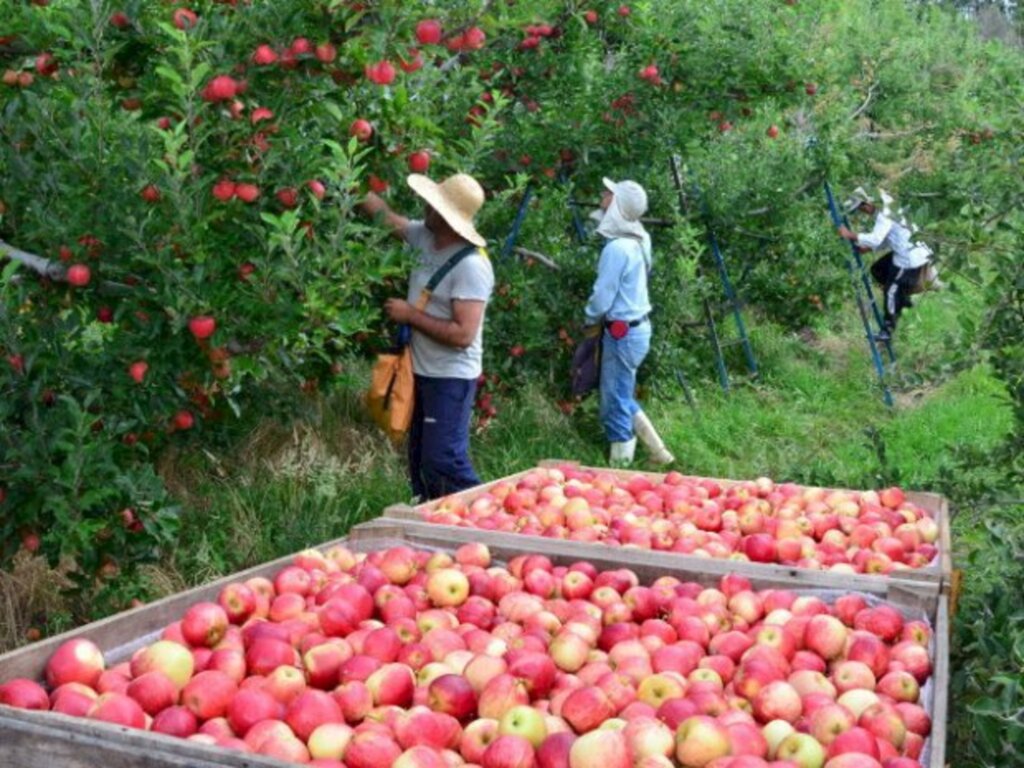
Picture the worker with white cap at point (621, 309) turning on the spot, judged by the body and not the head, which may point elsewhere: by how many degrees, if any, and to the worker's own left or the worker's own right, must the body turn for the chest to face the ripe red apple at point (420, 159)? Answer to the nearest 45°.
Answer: approximately 90° to the worker's own left

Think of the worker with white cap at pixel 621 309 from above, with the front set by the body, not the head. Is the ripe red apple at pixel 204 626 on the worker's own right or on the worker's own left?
on the worker's own left

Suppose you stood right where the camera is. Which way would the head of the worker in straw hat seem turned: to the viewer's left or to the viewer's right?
to the viewer's left

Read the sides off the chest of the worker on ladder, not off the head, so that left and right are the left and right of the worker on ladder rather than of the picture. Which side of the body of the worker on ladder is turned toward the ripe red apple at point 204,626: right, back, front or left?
left

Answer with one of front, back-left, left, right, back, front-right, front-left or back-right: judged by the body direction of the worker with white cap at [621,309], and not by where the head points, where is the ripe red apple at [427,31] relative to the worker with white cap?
left

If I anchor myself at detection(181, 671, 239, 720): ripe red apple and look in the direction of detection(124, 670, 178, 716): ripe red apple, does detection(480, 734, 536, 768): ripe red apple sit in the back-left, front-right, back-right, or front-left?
back-left

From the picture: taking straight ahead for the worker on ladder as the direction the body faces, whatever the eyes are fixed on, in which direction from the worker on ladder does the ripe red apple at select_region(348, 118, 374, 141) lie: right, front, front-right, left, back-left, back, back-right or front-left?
left

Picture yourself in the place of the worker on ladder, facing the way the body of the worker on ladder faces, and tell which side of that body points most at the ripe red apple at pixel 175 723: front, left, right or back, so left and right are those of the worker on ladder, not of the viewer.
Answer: left

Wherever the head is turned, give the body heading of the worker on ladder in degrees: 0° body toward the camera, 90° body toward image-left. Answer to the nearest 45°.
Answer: approximately 90°

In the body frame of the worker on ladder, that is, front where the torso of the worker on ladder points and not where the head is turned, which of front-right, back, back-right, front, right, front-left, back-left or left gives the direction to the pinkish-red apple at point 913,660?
left

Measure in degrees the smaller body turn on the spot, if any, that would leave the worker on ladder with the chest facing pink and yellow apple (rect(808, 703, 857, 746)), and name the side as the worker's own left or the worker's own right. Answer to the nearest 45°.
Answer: approximately 90° to the worker's own left

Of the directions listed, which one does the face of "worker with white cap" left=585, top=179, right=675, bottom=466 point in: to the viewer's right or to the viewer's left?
to the viewer's left
